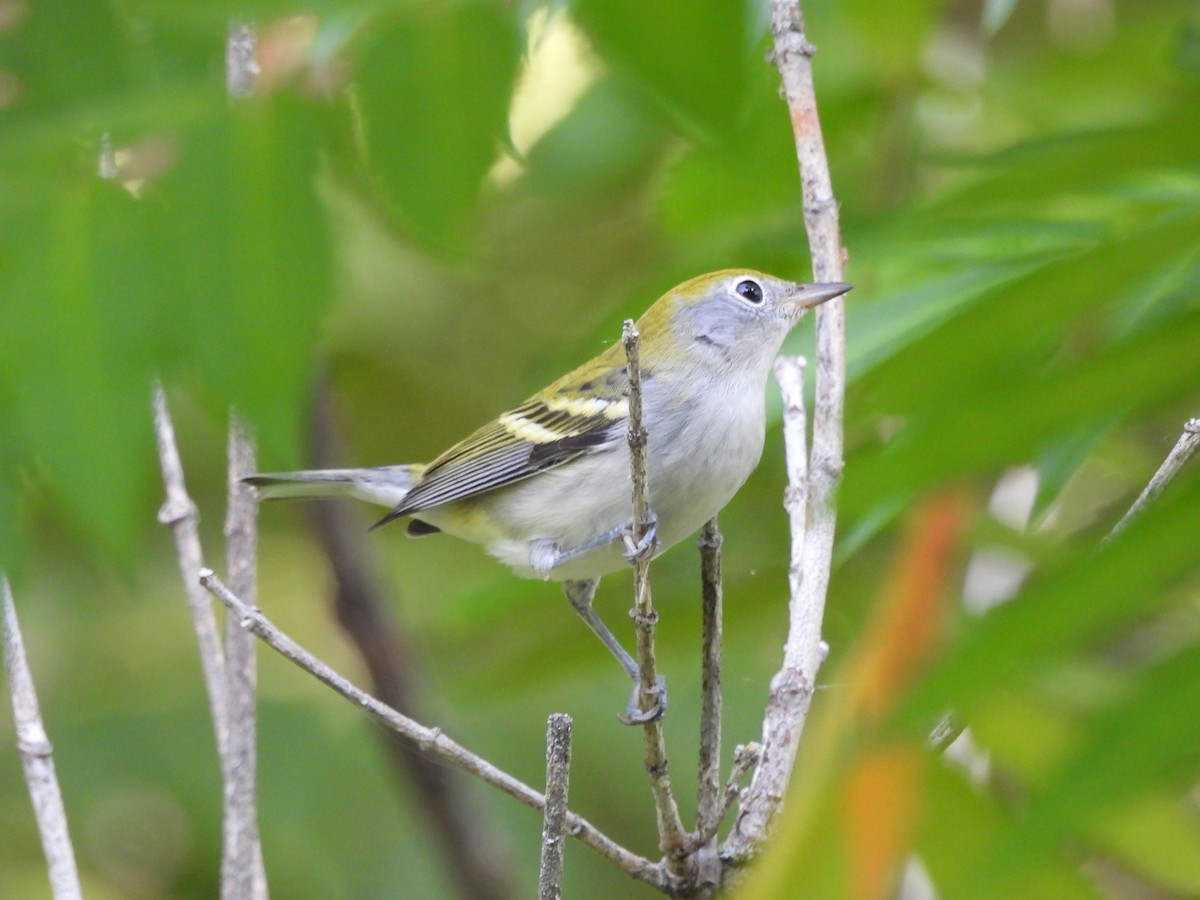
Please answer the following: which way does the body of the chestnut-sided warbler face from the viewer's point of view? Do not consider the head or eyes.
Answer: to the viewer's right

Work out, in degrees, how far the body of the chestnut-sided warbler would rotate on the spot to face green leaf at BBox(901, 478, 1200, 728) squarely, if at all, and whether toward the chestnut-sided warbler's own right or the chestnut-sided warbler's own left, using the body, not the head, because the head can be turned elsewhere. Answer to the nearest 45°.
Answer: approximately 90° to the chestnut-sided warbler's own right

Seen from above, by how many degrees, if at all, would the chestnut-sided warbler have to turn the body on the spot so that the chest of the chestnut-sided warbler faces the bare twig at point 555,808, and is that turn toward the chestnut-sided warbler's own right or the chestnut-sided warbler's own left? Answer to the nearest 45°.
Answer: approximately 90° to the chestnut-sided warbler's own right

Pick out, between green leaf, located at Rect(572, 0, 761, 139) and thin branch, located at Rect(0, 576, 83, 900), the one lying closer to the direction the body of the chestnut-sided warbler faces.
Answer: the green leaf

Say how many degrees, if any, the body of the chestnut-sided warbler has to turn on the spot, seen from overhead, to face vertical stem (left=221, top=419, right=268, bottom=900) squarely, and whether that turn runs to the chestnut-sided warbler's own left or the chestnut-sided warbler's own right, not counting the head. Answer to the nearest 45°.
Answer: approximately 135° to the chestnut-sided warbler's own right

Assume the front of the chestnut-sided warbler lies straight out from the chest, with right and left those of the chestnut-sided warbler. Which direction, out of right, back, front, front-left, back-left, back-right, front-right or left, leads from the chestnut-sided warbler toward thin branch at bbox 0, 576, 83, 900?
back-right
